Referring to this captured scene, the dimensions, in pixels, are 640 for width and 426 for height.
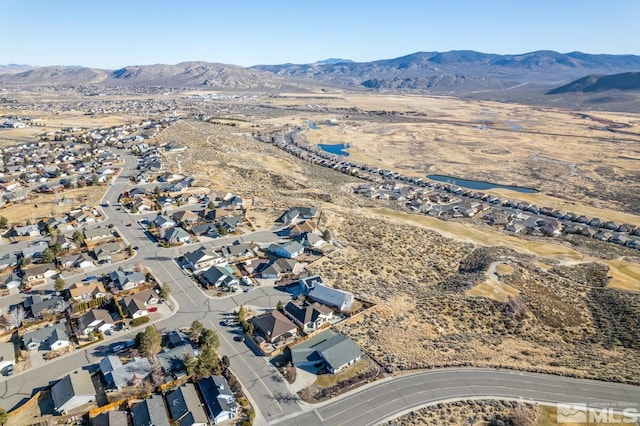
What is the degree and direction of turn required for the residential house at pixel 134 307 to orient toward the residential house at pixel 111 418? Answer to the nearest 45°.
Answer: approximately 45° to its right

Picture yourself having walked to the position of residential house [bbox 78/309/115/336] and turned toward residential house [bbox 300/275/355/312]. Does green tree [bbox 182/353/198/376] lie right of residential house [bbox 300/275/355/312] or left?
right

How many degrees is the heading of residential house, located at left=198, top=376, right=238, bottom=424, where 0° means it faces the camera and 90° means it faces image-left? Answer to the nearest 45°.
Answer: approximately 270°

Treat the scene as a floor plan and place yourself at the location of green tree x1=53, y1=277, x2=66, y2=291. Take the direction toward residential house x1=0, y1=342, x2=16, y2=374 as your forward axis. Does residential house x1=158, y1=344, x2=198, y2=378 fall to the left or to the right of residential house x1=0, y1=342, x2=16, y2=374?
left

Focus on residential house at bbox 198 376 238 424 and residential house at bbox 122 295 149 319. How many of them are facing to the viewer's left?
0

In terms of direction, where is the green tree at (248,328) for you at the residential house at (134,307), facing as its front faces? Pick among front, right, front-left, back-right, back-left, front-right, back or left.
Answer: front

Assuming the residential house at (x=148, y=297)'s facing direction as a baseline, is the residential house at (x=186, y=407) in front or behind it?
in front

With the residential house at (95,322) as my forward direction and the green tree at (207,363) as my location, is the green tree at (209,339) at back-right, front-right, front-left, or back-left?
front-right

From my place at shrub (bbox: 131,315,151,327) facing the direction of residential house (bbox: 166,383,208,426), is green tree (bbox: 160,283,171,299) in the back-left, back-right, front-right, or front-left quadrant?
back-left

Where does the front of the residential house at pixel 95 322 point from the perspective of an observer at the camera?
facing the viewer and to the right of the viewer

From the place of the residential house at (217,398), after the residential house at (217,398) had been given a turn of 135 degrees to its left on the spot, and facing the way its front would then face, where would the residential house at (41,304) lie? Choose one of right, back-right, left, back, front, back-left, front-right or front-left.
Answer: left

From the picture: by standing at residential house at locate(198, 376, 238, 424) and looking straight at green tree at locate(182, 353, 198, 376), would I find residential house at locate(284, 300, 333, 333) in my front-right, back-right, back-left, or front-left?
front-right

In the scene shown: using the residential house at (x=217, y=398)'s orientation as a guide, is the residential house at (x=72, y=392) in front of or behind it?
behind

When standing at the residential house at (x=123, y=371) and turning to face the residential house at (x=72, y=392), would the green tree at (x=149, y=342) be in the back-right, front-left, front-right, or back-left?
back-right

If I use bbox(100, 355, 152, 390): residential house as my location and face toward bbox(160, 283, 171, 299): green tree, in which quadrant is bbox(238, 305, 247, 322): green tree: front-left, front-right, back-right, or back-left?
front-right

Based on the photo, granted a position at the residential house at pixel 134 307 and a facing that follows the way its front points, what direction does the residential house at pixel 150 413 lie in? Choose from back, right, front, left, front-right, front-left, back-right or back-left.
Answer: front-right
